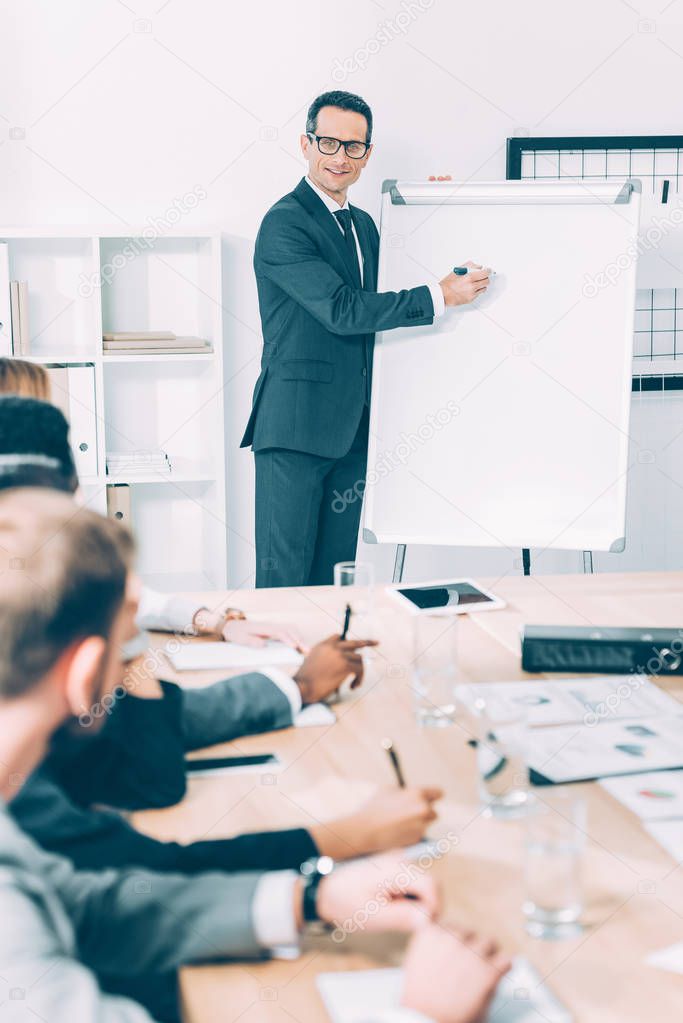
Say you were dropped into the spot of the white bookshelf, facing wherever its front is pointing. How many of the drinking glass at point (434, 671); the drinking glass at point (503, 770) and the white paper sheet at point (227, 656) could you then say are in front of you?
3

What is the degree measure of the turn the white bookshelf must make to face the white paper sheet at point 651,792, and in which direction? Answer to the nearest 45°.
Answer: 0° — it already faces it

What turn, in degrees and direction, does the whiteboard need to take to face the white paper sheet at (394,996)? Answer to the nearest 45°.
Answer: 0° — it already faces it

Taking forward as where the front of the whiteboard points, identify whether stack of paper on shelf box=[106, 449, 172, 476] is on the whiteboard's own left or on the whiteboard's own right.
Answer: on the whiteboard's own right

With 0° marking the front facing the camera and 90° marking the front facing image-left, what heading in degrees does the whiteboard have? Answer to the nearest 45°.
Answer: approximately 0°

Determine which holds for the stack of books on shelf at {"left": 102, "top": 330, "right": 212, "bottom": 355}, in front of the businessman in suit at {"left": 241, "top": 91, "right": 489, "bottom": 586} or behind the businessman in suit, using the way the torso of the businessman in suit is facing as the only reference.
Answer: behind

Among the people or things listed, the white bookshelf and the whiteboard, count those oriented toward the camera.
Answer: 2

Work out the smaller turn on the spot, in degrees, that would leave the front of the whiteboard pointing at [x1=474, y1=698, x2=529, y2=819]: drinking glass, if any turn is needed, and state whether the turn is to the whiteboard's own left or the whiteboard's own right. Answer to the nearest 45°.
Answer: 0° — it already faces it

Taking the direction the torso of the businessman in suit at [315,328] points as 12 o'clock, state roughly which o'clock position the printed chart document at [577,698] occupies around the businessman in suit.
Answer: The printed chart document is roughly at 1 o'clock from the businessman in suit.
